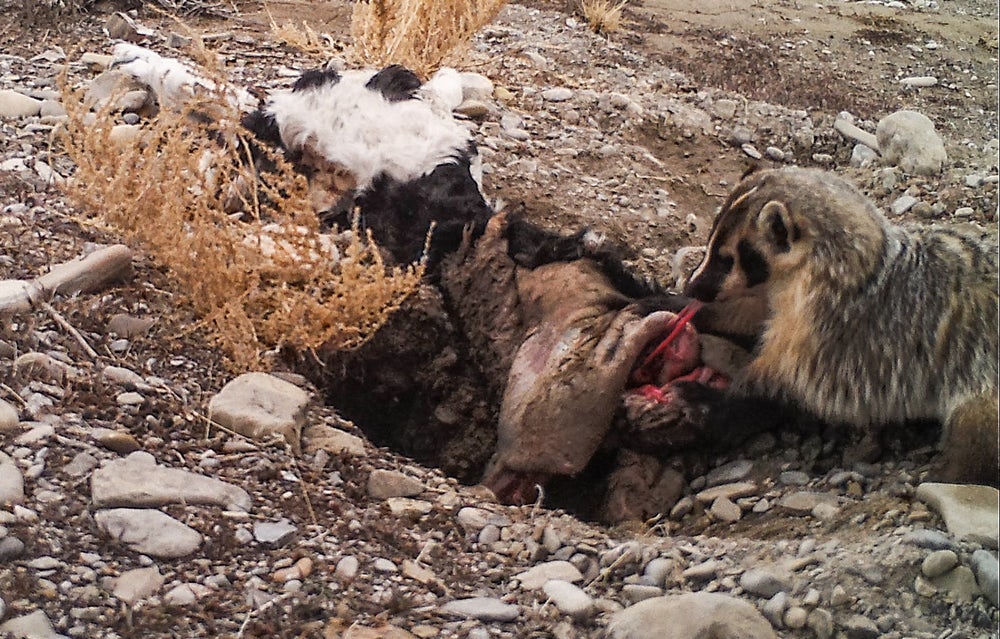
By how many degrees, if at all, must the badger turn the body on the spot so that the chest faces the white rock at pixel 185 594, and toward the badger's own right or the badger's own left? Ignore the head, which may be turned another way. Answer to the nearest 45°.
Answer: approximately 45° to the badger's own left

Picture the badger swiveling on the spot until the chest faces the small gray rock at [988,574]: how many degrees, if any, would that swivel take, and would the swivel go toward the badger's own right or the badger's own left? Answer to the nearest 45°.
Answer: approximately 90° to the badger's own left

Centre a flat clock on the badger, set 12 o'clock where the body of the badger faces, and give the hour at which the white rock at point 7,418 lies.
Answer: The white rock is roughly at 11 o'clock from the badger.

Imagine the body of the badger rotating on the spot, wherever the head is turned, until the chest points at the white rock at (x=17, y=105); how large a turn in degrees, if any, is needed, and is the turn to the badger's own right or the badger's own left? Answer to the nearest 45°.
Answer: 0° — it already faces it

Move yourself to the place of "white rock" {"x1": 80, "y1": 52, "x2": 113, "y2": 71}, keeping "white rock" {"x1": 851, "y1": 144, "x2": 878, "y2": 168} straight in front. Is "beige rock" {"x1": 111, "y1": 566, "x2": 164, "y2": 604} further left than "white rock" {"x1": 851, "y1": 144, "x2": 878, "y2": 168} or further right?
right

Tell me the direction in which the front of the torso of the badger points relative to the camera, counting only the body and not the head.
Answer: to the viewer's left
